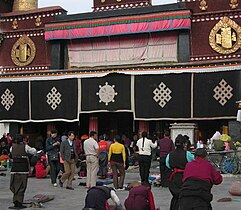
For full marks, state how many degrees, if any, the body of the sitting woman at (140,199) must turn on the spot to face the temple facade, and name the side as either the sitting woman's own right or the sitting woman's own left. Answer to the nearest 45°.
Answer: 0° — they already face it

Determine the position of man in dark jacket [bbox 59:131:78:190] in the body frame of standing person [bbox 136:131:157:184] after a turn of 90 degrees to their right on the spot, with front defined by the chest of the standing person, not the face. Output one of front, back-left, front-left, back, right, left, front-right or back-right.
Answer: back

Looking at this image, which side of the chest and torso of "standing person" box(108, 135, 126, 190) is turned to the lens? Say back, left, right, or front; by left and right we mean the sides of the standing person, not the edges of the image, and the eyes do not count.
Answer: back

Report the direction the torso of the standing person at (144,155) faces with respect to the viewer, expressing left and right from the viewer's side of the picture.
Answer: facing away from the viewer

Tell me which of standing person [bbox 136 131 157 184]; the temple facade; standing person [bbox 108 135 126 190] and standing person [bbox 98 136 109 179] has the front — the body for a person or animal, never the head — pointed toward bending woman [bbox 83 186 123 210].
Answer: the temple facade

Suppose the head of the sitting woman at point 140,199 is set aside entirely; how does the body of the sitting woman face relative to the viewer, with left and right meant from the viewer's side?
facing away from the viewer

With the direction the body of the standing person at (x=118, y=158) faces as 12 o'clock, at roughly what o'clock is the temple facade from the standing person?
The temple facade is roughly at 12 o'clock from the standing person.

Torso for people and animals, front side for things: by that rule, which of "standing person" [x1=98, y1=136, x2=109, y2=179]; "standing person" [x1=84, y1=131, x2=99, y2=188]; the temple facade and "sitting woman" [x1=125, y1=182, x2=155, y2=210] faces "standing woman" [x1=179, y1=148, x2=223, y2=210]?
the temple facade

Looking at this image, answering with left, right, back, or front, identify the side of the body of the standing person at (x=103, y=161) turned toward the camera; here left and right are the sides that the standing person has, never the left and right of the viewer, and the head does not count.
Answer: back
